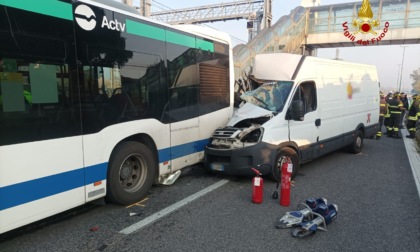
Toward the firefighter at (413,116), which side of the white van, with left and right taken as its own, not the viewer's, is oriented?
back

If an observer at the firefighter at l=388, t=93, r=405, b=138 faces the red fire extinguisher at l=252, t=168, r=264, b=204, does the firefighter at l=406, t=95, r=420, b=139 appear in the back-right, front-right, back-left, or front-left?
back-left

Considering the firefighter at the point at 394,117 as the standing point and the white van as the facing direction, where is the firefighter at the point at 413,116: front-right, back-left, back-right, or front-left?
back-left

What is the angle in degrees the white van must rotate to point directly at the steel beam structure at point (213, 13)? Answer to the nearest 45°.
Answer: approximately 135° to its right

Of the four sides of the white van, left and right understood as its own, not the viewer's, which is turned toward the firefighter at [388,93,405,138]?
back

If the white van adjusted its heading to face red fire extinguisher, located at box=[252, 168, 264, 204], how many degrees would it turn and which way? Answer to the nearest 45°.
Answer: approximately 45° to its left

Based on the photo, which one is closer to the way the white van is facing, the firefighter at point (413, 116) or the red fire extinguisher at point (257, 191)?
the red fire extinguisher

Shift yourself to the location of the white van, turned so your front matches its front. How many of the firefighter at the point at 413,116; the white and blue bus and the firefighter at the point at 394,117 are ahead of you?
1

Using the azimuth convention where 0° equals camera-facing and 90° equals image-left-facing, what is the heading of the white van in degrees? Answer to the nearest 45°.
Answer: approximately 45°
